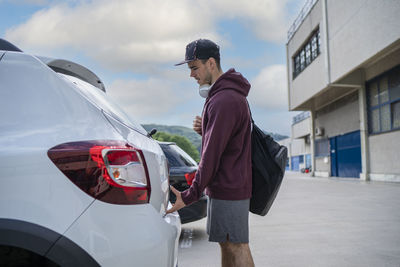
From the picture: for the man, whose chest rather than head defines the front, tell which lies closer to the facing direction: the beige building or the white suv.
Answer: the white suv

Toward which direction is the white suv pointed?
to the viewer's left

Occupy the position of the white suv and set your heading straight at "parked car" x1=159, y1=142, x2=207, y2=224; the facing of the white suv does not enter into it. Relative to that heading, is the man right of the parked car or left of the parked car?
right

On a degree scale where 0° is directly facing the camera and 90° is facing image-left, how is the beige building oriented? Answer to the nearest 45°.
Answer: approximately 45°

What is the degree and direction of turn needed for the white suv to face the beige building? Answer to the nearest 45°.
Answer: approximately 135° to its right

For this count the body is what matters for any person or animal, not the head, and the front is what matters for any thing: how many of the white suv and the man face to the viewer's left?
2

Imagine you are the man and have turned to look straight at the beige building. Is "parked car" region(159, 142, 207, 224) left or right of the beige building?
left

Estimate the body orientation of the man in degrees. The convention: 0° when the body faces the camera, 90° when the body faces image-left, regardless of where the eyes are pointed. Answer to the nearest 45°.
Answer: approximately 90°

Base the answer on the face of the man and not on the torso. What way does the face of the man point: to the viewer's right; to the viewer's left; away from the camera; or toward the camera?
to the viewer's left

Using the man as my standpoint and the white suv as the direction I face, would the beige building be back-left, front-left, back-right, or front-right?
back-right

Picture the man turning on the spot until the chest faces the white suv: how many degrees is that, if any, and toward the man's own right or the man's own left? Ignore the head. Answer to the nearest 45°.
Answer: approximately 45° to the man's own left

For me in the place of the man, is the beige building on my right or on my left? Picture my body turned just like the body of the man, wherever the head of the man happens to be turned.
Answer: on my right
